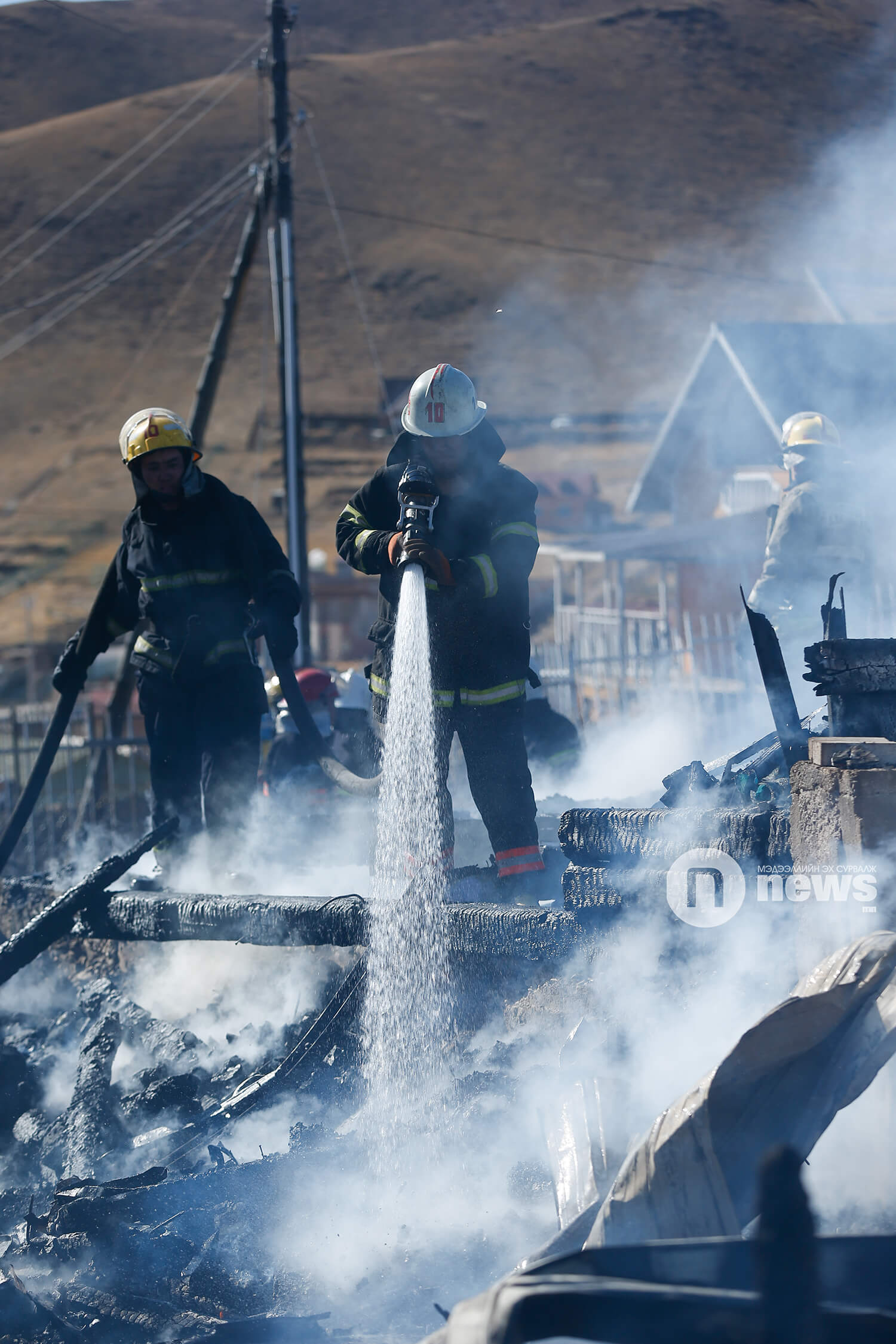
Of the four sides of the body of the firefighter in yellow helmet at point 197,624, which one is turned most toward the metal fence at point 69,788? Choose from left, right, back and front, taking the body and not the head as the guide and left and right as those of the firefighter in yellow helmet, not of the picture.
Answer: back

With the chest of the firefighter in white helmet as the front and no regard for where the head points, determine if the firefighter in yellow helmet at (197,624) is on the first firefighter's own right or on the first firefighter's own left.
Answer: on the first firefighter's own right

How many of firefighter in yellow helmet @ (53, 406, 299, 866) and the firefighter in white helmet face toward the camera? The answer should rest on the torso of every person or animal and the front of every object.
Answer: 2

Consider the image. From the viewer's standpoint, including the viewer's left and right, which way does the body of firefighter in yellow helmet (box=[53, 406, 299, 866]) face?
facing the viewer

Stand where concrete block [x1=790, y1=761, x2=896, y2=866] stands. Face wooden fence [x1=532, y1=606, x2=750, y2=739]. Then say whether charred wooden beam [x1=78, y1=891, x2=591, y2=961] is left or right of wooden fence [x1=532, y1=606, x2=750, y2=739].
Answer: left

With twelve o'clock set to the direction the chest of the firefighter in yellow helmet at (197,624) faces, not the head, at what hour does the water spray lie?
The water spray is roughly at 11 o'clock from the firefighter in yellow helmet.

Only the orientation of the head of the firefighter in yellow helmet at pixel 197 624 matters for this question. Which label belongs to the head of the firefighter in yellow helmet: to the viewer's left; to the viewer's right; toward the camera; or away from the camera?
toward the camera

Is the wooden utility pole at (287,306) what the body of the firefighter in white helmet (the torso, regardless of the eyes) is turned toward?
no

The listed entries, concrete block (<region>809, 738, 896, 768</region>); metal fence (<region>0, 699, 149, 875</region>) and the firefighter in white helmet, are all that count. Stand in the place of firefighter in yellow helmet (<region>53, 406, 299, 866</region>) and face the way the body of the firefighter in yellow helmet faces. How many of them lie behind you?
1

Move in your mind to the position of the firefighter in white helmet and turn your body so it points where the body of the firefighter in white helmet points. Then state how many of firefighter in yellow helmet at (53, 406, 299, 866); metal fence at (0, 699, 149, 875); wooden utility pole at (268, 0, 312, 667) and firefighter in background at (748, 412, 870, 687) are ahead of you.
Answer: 0

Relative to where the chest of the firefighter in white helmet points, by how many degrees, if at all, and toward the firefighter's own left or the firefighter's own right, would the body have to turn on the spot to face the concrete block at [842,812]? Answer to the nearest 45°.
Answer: approximately 45° to the firefighter's own left

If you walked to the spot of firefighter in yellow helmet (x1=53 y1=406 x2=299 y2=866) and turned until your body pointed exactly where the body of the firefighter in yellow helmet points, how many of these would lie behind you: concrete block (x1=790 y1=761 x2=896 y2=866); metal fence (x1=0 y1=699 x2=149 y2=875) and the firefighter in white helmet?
1

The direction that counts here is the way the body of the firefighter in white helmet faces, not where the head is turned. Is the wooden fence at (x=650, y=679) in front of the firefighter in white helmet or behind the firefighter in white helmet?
behind

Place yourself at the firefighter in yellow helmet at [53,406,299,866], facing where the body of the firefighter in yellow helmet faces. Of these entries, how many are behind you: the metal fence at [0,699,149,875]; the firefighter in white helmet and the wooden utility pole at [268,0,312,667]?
2

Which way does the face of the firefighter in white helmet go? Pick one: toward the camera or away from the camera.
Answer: toward the camera

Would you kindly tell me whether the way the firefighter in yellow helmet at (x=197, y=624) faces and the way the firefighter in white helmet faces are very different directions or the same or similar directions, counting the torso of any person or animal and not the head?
same or similar directions
